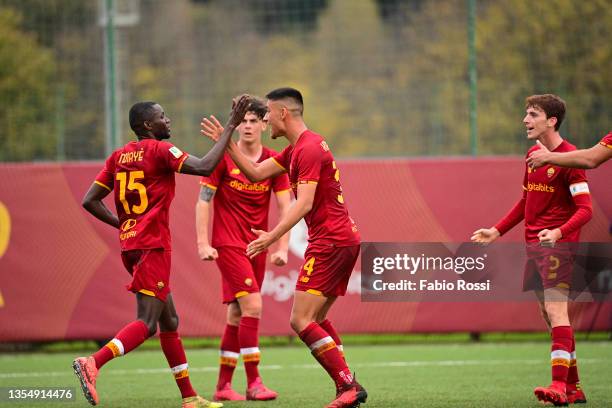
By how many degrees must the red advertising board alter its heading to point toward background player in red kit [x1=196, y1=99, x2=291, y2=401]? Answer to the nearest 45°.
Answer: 0° — it already faces them

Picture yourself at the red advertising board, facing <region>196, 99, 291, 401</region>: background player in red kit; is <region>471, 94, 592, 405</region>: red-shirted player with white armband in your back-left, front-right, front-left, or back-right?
front-left

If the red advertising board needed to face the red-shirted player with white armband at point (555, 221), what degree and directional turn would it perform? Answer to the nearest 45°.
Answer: approximately 45° to its left

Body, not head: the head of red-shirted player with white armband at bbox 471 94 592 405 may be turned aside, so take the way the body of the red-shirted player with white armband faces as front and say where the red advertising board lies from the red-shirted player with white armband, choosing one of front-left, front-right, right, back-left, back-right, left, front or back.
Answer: right

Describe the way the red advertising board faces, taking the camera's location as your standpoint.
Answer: facing the viewer

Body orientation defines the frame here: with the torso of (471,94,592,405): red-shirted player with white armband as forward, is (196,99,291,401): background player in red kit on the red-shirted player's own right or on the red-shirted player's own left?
on the red-shirted player's own right

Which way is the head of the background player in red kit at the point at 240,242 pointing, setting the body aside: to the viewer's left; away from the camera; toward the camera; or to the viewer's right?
toward the camera

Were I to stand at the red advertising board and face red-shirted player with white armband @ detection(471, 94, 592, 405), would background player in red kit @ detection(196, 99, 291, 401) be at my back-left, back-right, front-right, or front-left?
front-right

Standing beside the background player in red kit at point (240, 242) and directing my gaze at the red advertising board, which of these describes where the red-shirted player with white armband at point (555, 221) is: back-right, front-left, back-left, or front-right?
back-right

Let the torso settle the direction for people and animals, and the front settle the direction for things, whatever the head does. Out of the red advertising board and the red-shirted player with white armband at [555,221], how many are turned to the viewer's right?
0

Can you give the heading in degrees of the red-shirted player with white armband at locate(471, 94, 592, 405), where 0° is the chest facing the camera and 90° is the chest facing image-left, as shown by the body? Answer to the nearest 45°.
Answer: approximately 45°

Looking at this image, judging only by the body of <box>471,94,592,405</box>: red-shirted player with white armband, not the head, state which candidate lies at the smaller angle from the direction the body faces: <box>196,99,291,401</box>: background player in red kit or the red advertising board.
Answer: the background player in red kit
